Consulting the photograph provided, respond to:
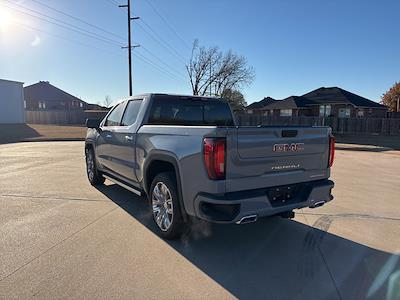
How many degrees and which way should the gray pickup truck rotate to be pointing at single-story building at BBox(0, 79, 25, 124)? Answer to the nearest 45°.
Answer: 0° — it already faces it

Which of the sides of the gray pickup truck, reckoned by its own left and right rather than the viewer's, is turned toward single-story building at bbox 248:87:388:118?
right

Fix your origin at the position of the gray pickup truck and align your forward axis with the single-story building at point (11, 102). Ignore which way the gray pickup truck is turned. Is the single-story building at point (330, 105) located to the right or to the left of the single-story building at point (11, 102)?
right

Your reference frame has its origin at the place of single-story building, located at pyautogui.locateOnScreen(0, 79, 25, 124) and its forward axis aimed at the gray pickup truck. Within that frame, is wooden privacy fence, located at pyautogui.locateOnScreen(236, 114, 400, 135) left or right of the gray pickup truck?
left

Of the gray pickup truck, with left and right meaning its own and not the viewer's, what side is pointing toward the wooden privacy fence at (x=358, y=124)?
right

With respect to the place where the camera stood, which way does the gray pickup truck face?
facing away from the viewer and to the left of the viewer

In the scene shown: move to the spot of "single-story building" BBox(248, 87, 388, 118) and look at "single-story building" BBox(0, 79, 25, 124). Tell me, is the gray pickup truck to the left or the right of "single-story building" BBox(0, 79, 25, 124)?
left
